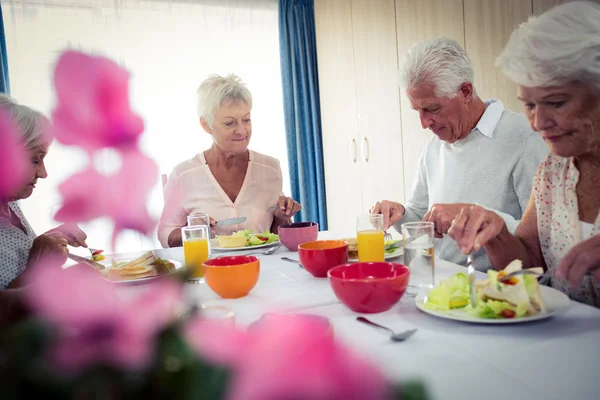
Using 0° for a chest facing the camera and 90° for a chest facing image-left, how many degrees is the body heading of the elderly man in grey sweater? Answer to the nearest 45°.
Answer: approximately 45°

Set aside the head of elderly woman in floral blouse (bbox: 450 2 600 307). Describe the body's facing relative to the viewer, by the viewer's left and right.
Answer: facing the viewer and to the left of the viewer

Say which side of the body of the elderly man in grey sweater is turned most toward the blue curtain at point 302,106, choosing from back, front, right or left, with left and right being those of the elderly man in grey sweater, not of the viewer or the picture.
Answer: right

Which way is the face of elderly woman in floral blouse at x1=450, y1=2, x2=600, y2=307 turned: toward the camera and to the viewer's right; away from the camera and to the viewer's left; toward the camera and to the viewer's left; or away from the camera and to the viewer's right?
toward the camera and to the viewer's left

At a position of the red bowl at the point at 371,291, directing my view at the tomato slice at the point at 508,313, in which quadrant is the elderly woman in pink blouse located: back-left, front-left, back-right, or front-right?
back-left

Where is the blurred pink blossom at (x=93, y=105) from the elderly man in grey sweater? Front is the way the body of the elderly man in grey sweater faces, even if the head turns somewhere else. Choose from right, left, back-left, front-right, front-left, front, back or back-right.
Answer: front-left

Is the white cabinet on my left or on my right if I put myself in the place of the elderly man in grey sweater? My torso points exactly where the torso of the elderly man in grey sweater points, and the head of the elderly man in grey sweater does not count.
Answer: on my right

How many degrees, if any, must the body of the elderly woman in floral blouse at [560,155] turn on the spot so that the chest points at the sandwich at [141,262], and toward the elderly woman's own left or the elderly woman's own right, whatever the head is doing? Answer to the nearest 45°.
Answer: approximately 45° to the elderly woman's own right

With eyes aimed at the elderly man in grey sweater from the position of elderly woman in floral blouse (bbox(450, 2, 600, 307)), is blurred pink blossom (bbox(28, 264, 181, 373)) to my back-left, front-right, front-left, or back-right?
back-left

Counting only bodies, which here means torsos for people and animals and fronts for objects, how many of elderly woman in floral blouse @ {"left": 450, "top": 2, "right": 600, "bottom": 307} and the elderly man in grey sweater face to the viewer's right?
0

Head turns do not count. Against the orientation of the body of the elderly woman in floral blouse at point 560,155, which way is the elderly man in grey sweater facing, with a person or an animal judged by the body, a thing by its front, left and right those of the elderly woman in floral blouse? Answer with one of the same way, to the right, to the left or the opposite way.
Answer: the same way
